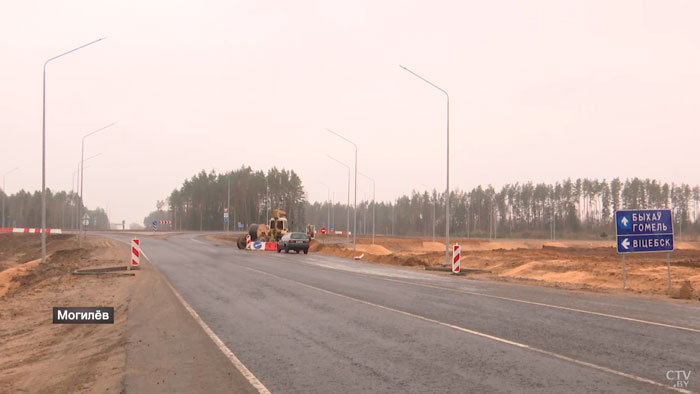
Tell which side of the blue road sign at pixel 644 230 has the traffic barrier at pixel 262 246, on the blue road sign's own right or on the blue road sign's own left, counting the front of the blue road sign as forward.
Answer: on the blue road sign's own right

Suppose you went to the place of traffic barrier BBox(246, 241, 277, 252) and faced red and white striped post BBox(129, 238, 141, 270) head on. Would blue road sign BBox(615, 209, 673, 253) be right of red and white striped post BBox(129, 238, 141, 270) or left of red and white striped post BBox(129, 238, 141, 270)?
left

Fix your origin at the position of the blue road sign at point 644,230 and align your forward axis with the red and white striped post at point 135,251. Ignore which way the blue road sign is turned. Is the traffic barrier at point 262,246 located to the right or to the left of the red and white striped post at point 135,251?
right

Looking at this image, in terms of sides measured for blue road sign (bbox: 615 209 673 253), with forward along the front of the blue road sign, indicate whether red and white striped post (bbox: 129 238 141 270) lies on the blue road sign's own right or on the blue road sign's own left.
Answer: on the blue road sign's own right

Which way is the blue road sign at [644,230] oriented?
toward the camera
